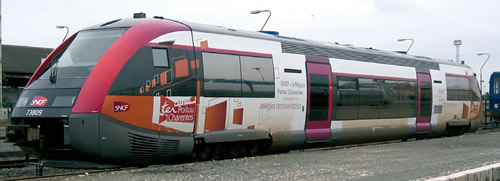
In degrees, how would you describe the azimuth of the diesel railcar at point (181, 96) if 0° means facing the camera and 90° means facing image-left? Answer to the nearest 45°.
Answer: approximately 45°

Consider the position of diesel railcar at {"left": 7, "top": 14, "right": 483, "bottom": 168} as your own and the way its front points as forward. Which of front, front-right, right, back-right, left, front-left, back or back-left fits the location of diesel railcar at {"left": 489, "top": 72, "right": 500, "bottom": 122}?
back
